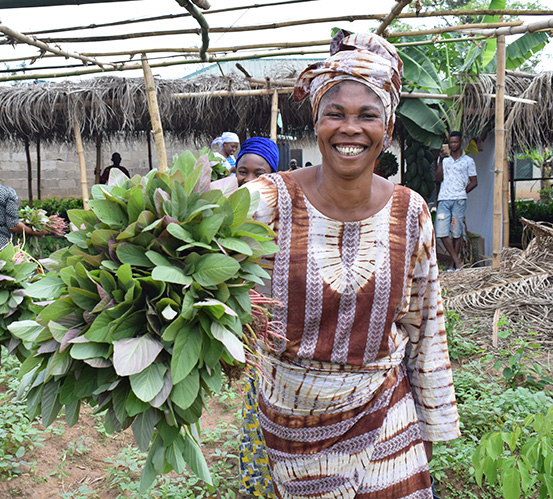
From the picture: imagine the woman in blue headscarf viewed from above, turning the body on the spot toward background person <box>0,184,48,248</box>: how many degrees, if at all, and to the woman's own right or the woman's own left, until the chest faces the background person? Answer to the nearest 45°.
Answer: approximately 90° to the woman's own right

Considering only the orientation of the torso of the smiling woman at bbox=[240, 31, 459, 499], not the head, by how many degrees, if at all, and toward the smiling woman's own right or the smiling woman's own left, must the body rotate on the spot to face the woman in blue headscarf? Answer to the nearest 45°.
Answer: approximately 180°

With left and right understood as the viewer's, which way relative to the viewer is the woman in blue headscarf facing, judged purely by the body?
facing the viewer and to the left of the viewer

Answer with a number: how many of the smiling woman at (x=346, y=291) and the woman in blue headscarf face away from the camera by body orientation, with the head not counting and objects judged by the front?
0

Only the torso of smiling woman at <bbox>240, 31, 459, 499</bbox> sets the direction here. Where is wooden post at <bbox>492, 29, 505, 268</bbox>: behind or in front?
behind

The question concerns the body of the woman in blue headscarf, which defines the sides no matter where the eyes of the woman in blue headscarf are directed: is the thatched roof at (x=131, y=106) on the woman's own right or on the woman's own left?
on the woman's own right

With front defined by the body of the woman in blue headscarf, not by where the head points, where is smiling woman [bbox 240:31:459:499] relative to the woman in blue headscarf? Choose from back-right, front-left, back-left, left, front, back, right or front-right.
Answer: front-left

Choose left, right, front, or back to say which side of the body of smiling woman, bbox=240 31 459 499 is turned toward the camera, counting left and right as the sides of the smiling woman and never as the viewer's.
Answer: front

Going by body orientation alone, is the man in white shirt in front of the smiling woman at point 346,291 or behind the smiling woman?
behind
